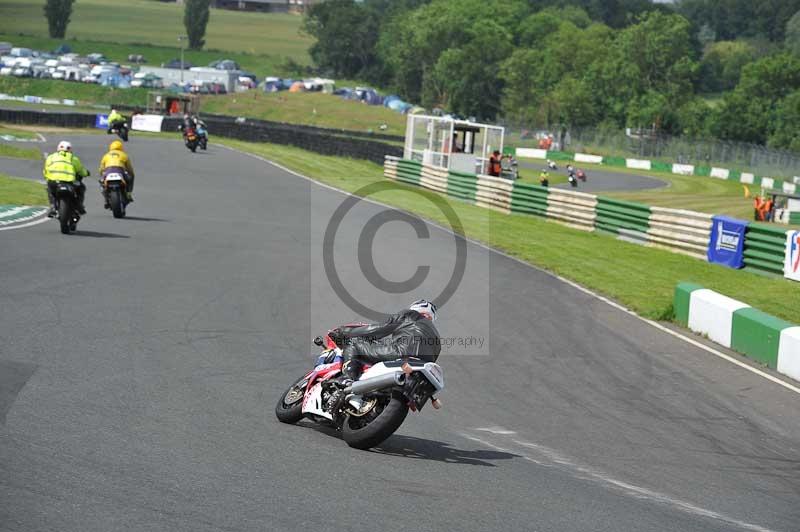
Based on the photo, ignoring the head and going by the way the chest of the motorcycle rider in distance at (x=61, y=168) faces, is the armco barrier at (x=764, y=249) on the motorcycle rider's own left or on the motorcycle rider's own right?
on the motorcycle rider's own right

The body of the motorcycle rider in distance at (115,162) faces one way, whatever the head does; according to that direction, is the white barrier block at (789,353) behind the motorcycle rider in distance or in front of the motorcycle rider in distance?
behind

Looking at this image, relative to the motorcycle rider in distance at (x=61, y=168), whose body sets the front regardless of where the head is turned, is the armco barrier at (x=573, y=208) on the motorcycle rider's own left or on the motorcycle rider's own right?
on the motorcycle rider's own right

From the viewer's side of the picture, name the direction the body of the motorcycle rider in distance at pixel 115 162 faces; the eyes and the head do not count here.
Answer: away from the camera

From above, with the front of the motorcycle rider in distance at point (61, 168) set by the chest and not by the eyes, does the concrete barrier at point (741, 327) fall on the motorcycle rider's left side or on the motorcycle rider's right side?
on the motorcycle rider's right side

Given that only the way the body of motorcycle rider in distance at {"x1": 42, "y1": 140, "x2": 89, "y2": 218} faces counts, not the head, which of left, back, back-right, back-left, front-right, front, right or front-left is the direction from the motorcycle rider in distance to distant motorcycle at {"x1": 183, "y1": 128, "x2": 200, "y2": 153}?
front

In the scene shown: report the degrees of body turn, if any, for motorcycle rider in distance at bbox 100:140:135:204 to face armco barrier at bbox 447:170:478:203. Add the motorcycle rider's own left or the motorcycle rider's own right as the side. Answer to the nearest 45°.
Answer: approximately 45° to the motorcycle rider's own right

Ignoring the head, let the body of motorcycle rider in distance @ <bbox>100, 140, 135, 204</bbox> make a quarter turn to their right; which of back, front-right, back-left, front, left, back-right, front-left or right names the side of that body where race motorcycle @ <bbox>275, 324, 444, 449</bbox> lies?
right

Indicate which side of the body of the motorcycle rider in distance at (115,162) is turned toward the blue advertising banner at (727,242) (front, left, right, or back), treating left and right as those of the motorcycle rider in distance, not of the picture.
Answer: right

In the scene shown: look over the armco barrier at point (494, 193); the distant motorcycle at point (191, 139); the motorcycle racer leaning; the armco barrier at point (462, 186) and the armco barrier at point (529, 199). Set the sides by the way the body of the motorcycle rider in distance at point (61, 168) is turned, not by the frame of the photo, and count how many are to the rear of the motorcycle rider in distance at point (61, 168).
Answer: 1

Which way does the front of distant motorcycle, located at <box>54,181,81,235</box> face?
away from the camera

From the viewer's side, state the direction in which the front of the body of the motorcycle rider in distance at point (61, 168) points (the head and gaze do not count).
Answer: away from the camera

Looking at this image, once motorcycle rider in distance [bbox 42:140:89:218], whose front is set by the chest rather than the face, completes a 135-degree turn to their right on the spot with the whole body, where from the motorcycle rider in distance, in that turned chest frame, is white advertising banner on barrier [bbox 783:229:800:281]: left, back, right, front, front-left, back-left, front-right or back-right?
front-left

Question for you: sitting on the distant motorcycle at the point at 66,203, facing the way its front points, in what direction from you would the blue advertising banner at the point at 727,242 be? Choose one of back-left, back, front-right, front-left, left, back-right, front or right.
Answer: right
